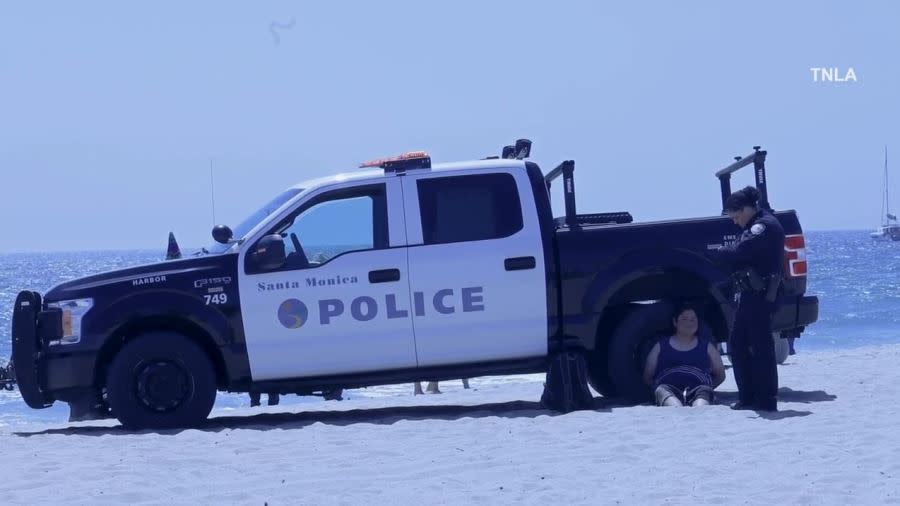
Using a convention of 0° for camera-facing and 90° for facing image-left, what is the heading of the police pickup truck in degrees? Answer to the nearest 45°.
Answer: approximately 90°

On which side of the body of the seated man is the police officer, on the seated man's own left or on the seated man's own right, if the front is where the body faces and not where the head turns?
on the seated man's own left

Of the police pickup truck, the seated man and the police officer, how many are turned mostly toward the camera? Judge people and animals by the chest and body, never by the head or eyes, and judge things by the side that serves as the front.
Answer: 1

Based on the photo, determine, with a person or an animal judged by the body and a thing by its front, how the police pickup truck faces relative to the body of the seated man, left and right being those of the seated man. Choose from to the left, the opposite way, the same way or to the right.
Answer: to the right

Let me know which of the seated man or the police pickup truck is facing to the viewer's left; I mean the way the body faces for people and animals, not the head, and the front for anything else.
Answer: the police pickup truck

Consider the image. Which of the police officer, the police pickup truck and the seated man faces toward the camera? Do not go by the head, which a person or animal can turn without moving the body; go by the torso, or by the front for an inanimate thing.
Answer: the seated man

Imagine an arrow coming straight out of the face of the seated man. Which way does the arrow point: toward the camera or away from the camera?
toward the camera

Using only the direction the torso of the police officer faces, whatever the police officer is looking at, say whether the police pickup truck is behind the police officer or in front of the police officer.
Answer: in front

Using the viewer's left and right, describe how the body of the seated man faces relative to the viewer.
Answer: facing the viewer

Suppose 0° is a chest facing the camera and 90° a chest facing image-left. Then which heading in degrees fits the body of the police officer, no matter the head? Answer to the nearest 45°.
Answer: approximately 90°

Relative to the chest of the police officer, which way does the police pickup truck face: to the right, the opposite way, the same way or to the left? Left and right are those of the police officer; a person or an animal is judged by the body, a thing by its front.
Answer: the same way
